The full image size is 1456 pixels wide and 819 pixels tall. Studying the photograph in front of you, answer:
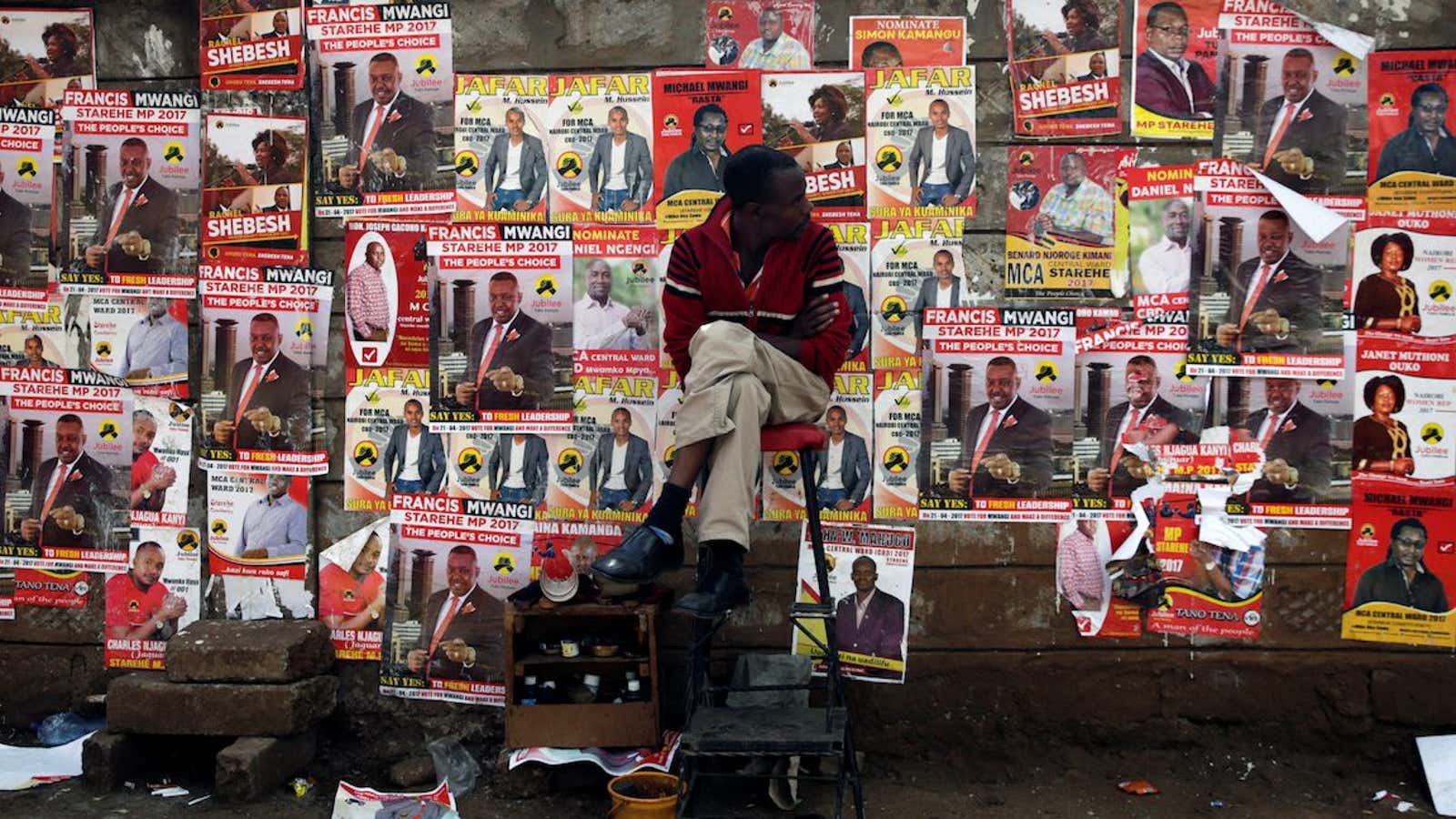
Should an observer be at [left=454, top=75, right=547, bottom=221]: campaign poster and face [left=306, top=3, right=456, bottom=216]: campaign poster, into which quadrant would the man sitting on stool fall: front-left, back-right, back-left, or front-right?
back-left

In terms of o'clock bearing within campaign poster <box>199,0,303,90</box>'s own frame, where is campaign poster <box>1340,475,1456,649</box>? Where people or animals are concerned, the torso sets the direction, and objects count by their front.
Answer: campaign poster <box>1340,475,1456,649</box> is roughly at 10 o'clock from campaign poster <box>199,0,303,90</box>.

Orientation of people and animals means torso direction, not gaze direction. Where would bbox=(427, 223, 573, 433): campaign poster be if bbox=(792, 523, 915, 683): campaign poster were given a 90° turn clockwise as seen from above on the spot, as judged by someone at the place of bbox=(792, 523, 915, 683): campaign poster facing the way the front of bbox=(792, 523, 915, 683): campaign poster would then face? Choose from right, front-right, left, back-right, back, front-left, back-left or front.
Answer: front

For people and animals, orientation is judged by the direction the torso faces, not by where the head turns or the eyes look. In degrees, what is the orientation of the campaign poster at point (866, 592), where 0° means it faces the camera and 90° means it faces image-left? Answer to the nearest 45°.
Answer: approximately 0°

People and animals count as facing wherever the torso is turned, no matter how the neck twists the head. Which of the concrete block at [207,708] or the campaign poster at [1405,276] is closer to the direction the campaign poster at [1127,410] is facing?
the concrete block
